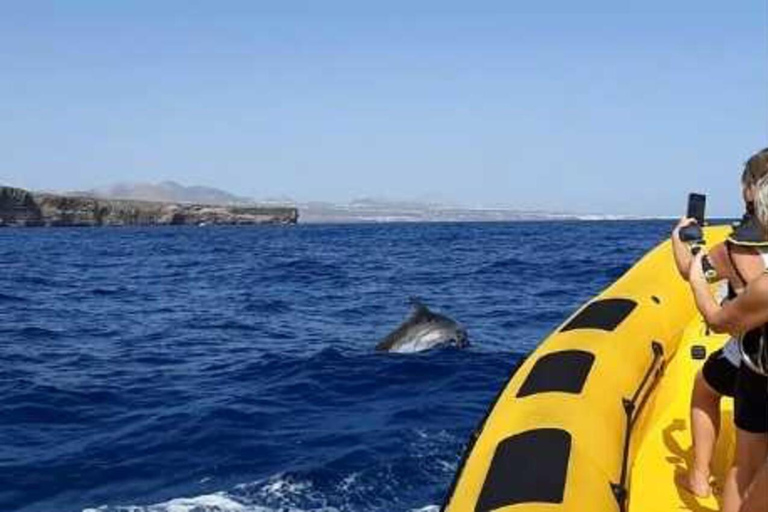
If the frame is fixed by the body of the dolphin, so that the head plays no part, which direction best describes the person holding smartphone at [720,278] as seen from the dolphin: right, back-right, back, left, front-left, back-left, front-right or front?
right

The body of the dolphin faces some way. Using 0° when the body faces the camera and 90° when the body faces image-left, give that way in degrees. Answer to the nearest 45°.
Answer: approximately 270°

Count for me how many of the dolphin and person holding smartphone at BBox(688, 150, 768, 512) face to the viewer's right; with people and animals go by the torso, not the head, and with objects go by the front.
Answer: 1

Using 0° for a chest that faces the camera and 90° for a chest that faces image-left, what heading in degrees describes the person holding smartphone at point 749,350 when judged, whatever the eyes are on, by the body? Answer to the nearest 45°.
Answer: approximately 135°

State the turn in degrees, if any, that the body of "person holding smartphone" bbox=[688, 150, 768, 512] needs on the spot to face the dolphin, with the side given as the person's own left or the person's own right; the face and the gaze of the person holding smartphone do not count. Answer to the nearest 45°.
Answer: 0° — they already face it

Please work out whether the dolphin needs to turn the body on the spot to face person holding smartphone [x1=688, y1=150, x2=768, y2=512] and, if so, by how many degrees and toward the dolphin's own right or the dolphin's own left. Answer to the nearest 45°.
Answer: approximately 90° to the dolphin's own right

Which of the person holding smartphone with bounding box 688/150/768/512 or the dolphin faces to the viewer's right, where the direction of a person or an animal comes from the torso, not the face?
the dolphin
